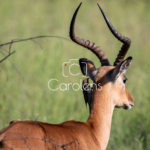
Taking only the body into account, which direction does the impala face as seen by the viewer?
to the viewer's right
